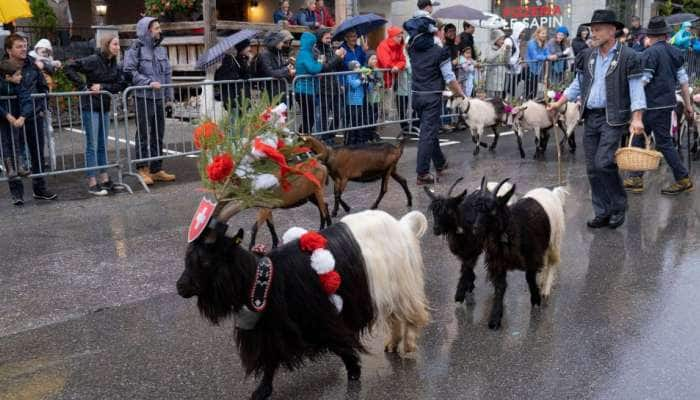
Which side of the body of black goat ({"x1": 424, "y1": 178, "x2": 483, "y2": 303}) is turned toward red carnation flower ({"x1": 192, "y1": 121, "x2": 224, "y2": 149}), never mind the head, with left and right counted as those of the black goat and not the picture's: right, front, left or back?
front

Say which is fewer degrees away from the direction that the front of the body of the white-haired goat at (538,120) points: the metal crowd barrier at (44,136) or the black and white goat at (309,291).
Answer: the metal crowd barrier

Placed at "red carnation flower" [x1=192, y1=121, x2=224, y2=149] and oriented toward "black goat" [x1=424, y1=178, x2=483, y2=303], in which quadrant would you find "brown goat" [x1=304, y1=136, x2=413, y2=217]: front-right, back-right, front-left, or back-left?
front-left

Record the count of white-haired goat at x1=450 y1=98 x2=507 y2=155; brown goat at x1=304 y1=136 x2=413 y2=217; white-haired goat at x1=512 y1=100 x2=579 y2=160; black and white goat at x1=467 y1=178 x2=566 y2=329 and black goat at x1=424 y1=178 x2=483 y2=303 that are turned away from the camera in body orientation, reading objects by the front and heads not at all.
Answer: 0

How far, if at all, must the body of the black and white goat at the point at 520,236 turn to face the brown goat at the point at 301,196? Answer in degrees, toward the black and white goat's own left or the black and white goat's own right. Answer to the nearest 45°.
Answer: approximately 90° to the black and white goat's own right

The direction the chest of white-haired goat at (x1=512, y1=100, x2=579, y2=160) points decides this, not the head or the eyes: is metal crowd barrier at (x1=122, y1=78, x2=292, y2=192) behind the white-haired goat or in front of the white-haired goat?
in front

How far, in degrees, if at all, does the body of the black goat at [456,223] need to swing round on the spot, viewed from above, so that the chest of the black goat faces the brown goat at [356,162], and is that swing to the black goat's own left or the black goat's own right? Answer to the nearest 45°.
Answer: approximately 135° to the black goat's own right

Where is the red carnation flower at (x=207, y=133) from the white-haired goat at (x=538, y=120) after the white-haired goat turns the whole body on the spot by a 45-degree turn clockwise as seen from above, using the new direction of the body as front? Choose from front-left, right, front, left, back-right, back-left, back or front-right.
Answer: left

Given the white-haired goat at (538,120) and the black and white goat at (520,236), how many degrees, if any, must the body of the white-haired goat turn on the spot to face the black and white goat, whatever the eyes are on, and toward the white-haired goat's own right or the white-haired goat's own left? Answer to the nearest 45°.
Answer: approximately 45° to the white-haired goat's own left

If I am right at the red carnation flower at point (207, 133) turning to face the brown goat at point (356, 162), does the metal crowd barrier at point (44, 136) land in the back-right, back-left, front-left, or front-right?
front-left

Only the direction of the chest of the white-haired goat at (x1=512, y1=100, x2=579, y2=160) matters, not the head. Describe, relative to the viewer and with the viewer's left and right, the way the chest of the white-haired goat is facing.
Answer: facing the viewer and to the left of the viewer

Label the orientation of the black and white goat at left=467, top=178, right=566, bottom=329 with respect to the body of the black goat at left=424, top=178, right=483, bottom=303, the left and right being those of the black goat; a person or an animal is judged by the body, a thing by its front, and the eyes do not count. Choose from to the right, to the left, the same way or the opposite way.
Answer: the same way

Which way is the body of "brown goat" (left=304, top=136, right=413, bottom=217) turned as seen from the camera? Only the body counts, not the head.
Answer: to the viewer's left

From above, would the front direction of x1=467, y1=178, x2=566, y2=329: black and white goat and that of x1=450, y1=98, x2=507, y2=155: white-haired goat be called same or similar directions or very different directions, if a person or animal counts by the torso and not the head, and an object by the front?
same or similar directions

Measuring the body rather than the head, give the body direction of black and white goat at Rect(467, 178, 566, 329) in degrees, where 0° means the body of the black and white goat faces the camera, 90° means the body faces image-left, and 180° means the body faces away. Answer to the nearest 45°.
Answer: approximately 45°
